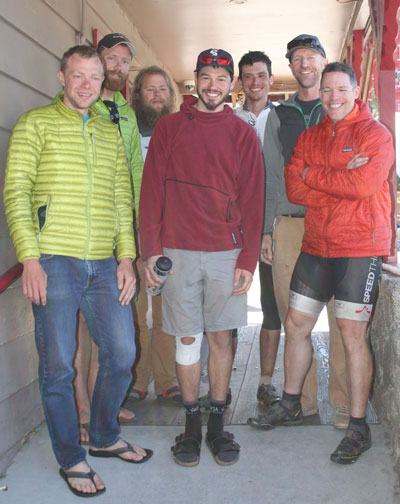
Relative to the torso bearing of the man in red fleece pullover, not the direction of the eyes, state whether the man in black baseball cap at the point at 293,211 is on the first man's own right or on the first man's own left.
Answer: on the first man's own left

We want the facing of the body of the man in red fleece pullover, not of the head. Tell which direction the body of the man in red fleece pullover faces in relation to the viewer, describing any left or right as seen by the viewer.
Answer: facing the viewer

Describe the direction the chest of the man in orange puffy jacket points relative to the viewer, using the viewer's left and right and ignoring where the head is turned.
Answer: facing the viewer and to the left of the viewer

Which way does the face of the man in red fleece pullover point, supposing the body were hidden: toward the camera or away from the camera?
toward the camera

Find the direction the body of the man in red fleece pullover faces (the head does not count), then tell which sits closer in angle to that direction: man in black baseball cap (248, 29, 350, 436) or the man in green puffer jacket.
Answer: the man in green puffer jacket

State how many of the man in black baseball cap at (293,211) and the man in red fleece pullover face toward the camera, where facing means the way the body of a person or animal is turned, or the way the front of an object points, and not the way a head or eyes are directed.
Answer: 2

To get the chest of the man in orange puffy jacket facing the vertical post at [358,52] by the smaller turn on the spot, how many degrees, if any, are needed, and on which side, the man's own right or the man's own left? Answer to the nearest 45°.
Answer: approximately 135° to the man's own right

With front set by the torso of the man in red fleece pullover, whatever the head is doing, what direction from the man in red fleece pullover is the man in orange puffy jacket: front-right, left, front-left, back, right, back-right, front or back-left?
left

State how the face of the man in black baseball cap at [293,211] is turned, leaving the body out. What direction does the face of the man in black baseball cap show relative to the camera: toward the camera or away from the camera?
toward the camera

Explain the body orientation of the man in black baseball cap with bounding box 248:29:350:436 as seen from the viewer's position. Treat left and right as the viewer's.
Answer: facing the viewer
